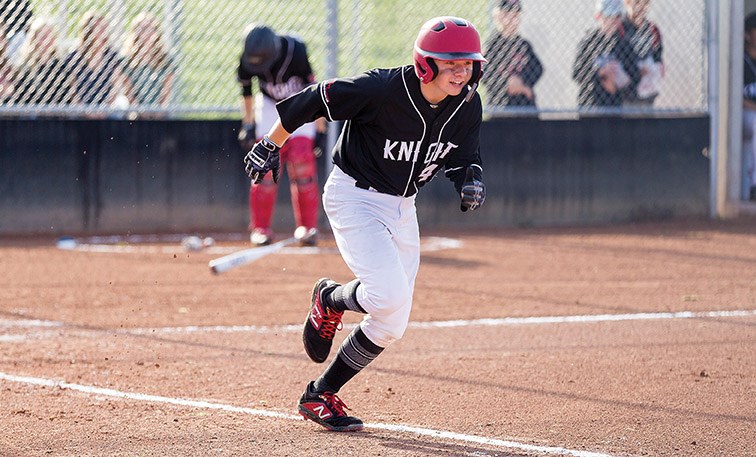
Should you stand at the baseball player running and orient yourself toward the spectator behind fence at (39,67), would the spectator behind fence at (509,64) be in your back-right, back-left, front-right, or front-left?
front-right

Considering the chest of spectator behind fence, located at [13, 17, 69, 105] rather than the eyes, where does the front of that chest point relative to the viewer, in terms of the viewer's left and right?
facing the viewer

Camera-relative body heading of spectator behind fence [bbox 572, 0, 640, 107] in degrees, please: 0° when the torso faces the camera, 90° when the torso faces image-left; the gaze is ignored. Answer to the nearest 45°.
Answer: approximately 0°

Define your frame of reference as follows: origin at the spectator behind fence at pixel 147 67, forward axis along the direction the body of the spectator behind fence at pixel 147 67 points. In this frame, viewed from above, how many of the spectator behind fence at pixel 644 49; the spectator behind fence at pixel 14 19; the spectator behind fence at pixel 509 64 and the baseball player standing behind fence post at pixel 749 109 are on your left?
3

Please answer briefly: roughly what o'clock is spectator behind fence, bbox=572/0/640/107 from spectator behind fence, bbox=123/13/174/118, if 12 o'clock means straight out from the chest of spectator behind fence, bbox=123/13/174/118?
spectator behind fence, bbox=572/0/640/107 is roughly at 9 o'clock from spectator behind fence, bbox=123/13/174/118.

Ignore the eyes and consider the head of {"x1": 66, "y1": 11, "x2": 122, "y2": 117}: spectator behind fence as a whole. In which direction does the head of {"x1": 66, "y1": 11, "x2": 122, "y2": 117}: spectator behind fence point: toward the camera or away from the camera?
toward the camera

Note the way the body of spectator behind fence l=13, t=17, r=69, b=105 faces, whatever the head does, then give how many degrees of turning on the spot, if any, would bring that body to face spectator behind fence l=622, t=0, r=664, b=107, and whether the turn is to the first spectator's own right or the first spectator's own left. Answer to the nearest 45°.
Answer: approximately 90° to the first spectator's own left

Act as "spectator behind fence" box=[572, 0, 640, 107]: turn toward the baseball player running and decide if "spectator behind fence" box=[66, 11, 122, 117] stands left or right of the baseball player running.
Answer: right

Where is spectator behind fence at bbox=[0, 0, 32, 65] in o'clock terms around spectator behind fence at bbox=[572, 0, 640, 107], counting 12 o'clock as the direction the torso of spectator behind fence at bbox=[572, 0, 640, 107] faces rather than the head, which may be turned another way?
spectator behind fence at bbox=[0, 0, 32, 65] is roughly at 2 o'clock from spectator behind fence at bbox=[572, 0, 640, 107].
